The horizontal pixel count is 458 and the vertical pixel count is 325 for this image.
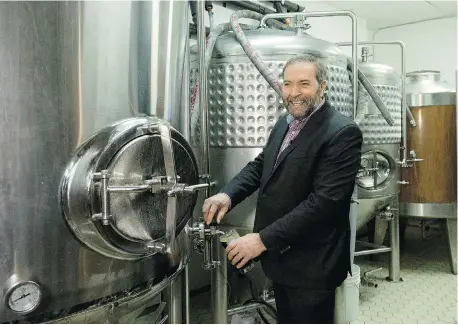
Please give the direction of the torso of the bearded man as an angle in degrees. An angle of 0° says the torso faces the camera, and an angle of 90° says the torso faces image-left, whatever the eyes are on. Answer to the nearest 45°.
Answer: approximately 45°

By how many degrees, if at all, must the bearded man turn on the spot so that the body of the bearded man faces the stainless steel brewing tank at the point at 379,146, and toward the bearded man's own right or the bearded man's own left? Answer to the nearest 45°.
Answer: approximately 135° to the bearded man's own right

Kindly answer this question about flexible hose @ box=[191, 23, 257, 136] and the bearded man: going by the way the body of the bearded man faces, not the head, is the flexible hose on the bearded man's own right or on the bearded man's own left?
on the bearded man's own right

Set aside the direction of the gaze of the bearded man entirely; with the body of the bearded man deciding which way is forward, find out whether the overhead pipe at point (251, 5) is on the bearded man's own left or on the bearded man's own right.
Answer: on the bearded man's own right

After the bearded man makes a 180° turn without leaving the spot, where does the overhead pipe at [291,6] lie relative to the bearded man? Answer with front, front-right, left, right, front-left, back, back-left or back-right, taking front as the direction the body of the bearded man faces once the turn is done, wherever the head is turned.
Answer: front-left
